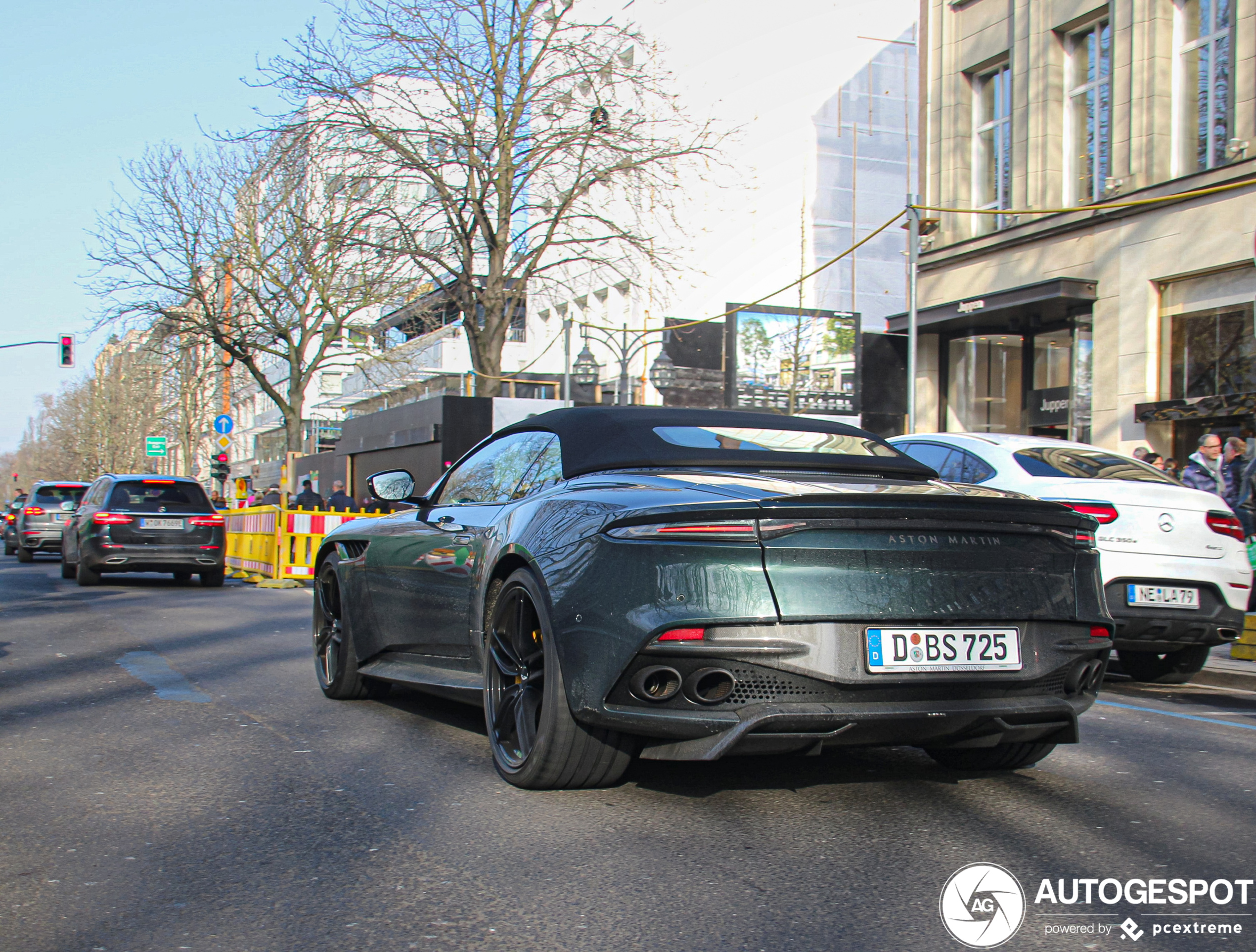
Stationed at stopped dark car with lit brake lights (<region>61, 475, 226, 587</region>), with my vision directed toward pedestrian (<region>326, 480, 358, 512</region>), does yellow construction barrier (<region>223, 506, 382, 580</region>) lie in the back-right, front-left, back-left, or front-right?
front-right

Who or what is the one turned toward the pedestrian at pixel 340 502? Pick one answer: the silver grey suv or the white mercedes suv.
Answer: the white mercedes suv

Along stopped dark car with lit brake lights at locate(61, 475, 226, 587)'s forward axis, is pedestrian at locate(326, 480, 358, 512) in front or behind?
in front

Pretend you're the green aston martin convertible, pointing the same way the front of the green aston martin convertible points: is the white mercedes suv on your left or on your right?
on your right

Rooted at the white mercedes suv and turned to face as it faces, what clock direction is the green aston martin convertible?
The green aston martin convertible is roughly at 8 o'clock from the white mercedes suv.

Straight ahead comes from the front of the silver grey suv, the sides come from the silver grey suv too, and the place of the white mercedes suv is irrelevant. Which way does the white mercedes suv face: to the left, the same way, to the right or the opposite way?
the same way

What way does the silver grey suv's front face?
away from the camera

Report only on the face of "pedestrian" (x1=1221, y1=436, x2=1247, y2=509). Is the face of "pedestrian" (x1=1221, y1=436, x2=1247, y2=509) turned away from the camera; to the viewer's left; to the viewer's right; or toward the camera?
to the viewer's left

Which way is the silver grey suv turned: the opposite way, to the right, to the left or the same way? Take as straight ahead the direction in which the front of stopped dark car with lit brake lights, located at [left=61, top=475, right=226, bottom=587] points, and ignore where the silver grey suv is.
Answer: the same way

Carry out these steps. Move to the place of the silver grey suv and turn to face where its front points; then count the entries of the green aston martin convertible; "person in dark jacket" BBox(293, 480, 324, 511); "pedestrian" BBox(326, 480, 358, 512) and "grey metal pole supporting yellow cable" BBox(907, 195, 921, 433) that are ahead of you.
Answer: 0

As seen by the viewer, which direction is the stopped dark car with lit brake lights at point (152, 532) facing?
away from the camera

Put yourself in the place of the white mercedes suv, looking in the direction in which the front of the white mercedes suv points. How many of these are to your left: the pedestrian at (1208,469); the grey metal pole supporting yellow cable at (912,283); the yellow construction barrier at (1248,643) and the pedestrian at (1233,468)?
0

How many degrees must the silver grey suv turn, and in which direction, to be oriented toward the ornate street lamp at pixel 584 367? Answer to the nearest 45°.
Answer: approximately 90° to its right

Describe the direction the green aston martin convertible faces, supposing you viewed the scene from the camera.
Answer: facing away from the viewer and to the left of the viewer

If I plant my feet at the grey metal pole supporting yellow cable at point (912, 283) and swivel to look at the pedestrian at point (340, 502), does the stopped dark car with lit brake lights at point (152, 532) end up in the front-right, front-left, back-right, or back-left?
front-left

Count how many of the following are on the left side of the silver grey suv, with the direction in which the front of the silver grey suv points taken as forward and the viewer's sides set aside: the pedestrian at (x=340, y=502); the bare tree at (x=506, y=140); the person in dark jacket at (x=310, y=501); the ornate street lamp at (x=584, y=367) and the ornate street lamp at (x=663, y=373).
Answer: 0

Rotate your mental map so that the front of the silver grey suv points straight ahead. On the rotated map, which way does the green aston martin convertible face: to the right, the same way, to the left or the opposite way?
the same way

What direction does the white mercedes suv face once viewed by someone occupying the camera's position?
facing away from the viewer and to the left of the viewer

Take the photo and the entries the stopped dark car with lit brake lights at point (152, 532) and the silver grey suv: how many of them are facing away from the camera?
2
